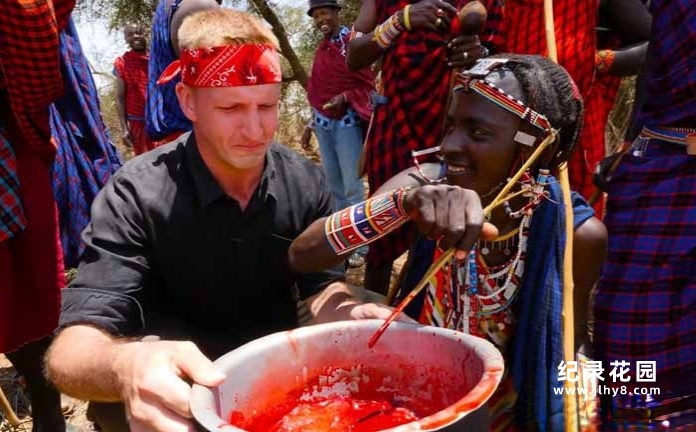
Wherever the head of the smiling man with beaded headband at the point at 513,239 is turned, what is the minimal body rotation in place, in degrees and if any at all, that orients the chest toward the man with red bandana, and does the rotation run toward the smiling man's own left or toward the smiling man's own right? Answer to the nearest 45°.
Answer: approximately 45° to the smiling man's own right

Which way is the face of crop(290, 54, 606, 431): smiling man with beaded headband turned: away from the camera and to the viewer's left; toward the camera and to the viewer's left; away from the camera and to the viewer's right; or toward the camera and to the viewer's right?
toward the camera and to the viewer's left

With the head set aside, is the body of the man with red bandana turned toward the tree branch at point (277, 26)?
no

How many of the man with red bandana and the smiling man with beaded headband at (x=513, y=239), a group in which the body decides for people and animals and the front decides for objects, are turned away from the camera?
0

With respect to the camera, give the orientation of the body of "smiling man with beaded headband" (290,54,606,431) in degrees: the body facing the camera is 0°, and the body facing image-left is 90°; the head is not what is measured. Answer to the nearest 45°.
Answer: approximately 45°

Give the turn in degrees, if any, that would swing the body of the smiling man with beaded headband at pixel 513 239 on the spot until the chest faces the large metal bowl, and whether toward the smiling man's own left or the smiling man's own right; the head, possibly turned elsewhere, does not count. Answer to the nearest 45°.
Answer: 0° — they already face it

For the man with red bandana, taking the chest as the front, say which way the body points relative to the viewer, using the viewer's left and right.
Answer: facing the viewer and to the right of the viewer

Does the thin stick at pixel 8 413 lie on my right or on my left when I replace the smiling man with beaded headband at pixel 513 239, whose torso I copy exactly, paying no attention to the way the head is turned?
on my right

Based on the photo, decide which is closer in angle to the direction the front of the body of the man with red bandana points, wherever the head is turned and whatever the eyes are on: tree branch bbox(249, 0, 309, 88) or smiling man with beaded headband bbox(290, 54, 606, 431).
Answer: the smiling man with beaded headband
